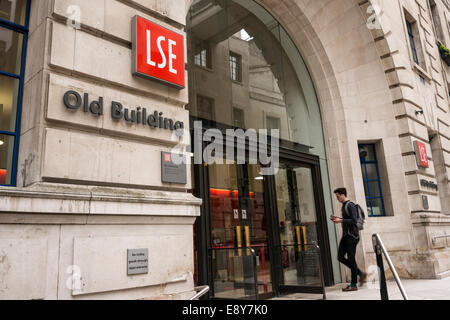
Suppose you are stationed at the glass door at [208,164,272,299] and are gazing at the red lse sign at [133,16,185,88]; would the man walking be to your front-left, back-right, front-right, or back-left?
back-left

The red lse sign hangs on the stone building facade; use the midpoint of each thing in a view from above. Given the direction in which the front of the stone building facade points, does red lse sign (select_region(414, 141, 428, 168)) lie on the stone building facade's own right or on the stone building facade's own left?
on the stone building facade's own left

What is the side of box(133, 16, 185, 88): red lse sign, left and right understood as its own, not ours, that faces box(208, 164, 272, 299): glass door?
left

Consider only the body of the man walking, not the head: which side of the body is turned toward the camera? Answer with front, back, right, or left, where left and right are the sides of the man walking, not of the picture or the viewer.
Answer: left

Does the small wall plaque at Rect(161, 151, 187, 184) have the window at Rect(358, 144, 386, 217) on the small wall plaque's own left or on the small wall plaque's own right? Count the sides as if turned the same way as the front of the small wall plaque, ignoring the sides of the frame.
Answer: on the small wall plaque's own left

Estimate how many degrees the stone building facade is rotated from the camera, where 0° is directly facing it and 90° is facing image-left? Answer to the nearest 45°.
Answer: approximately 315°

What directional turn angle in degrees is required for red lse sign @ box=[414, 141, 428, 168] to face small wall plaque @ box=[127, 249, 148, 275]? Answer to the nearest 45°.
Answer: approximately 45° to its right

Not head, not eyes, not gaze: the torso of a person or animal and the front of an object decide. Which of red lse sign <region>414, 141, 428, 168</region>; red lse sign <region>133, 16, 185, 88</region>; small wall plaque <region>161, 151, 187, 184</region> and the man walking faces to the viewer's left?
the man walking

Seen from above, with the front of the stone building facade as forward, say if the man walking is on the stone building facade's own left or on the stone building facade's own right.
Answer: on the stone building facade's own left
